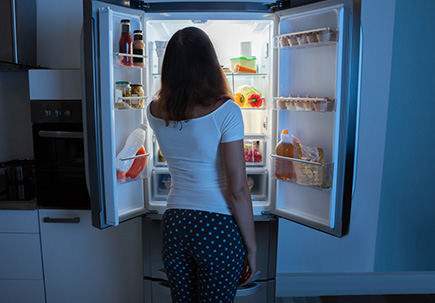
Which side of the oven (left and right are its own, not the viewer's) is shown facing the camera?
front

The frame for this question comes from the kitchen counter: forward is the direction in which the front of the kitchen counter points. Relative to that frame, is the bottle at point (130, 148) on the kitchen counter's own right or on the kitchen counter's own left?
on the kitchen counter's own left

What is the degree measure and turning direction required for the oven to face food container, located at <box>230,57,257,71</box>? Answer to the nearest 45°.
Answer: approximately 45° to its left

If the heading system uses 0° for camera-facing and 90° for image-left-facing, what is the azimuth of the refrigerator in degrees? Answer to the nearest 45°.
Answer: approximately 0°

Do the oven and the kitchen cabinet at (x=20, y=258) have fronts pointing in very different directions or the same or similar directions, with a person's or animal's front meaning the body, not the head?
same or similar directions

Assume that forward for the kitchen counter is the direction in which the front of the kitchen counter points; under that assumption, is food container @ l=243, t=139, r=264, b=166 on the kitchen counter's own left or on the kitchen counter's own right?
on the kitchen counter's own left

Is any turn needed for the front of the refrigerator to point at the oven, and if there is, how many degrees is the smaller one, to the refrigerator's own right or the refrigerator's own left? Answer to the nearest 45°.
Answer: approximately 90° to the refrigerator's own right

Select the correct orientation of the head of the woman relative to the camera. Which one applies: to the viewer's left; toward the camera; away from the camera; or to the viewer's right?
away from the camera

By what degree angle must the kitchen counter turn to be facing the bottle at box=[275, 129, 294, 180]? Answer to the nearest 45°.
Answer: approximately 45° to its left

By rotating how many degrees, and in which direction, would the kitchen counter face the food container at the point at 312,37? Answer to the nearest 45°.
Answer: approximately 45° to its left

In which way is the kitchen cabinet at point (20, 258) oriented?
toward the camera
